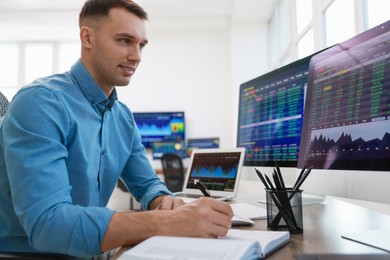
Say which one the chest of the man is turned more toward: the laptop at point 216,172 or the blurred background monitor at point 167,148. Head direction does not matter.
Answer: the laptop

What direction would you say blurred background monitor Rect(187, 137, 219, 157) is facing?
toward the camera

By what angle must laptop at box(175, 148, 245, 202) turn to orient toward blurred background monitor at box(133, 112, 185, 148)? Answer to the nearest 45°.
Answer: approximately 135° to its right

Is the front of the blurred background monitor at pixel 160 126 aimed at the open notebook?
yes

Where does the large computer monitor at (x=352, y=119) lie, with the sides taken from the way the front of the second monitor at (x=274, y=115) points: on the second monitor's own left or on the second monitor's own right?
on the second monitor's own left

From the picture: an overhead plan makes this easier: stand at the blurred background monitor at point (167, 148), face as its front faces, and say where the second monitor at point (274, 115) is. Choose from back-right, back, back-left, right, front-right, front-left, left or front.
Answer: front

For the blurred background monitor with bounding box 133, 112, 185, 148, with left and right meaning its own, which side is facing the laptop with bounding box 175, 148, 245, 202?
front

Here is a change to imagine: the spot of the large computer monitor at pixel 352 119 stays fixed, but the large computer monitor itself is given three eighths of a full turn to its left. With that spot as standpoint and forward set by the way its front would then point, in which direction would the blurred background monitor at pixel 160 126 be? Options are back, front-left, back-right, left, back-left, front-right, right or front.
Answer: back-left

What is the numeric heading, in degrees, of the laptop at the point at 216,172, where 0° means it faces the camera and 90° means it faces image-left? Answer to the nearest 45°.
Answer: approximately 45°

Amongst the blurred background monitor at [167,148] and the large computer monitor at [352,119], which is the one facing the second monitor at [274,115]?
the blurred background monitor

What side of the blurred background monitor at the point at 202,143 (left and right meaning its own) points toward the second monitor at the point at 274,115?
front

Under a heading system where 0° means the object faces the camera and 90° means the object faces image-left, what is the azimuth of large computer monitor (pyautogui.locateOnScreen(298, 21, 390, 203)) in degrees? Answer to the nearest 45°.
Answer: approximately 45°

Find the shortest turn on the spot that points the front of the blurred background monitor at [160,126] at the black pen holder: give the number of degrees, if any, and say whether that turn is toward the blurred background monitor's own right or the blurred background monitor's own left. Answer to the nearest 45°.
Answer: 0° — it already faces it

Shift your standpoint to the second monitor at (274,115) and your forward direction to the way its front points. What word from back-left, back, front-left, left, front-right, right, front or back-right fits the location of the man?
front

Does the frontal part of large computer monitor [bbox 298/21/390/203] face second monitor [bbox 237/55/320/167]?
no

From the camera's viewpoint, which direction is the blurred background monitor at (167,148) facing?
toward the camera

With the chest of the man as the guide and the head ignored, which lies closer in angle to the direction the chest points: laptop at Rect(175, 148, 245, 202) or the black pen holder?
the black pen holder

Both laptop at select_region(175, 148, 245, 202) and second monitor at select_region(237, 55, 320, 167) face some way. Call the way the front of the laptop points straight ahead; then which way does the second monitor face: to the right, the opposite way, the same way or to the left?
the same way

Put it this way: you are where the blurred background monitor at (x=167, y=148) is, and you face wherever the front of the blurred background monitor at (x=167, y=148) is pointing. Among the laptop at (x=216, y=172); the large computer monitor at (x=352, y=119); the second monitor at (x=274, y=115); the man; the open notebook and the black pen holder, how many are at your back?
0
